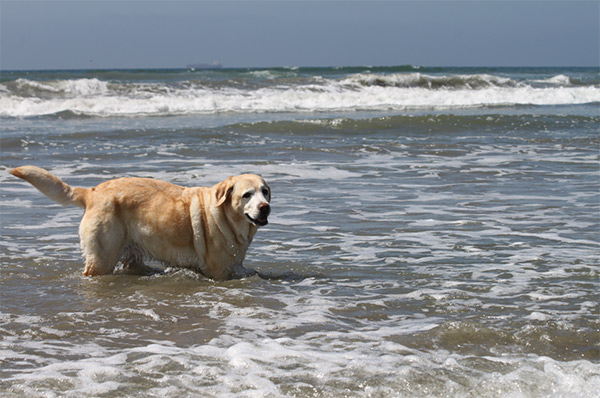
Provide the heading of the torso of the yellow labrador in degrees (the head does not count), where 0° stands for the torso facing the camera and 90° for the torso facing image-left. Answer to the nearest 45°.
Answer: approximately 270°
